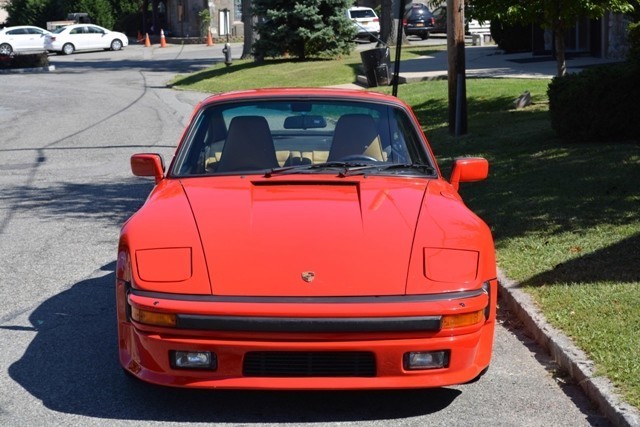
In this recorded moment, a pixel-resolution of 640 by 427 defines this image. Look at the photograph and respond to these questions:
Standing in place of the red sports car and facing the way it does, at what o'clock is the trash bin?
The trash bin is roughly at 6 o'clock from the red sports car.

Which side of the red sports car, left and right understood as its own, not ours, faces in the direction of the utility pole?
back

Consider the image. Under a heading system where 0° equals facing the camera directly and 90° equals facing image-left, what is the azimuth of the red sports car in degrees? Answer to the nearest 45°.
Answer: approximately 0°

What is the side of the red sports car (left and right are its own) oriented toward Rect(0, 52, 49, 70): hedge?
back

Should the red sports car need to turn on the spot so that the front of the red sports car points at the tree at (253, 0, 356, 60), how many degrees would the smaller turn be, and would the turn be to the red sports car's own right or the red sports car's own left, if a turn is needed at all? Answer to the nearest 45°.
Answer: approximately 180°
